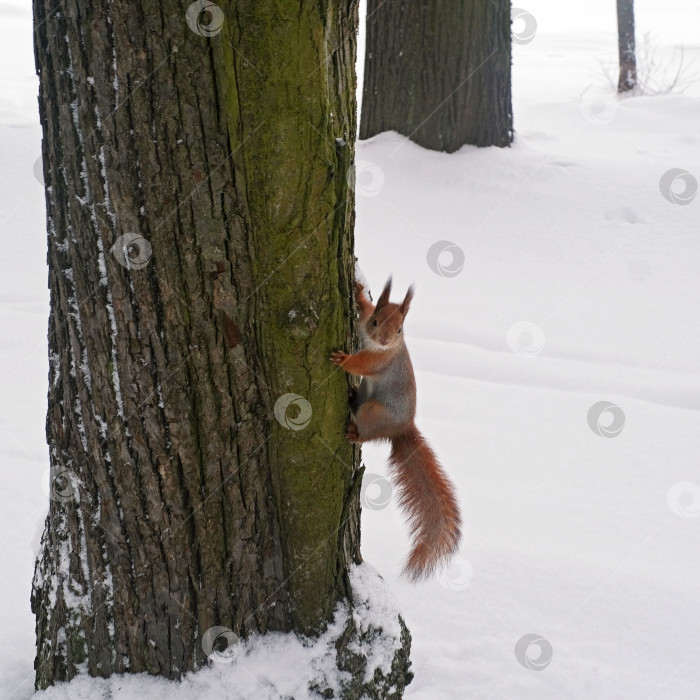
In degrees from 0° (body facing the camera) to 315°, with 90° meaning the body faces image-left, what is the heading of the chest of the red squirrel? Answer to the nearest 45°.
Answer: approximately 90°
